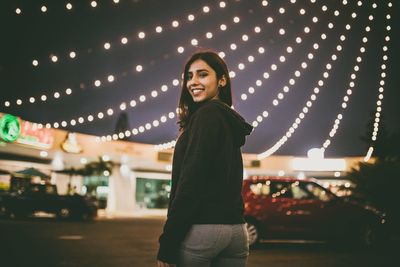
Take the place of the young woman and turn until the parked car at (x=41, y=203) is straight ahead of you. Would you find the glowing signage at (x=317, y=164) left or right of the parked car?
right

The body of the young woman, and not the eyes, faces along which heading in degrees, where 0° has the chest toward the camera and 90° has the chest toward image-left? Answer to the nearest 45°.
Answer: approximately 135°

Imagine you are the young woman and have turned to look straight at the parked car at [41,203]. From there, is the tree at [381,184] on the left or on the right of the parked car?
right

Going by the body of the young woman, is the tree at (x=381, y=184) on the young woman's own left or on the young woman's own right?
on the young woman's own right
